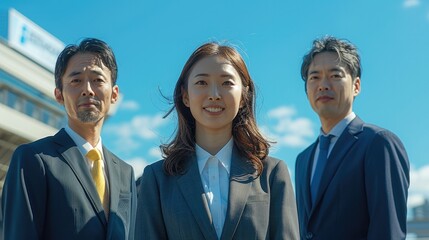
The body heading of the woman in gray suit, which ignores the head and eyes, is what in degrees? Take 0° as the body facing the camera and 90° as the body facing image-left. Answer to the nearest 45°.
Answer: approximately 0°

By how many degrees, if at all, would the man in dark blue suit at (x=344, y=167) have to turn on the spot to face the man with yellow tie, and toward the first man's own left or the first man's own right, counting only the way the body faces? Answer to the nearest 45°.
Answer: approximately 45° to the first man's own right
